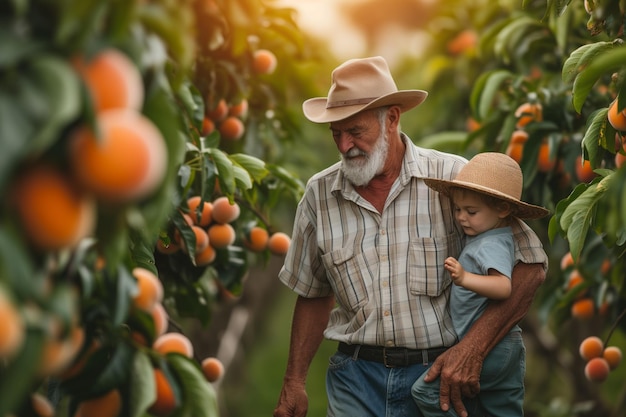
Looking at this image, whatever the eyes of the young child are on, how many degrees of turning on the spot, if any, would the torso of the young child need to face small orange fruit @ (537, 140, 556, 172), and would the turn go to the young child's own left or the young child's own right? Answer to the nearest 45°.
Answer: approximately 90° to the young child's own right

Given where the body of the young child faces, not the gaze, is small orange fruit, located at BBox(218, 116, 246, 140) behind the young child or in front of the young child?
in front

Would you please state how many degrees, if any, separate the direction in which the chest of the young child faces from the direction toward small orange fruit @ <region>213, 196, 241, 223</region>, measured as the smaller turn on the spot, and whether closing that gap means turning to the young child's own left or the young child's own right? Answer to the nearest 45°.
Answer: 0° — they already face it

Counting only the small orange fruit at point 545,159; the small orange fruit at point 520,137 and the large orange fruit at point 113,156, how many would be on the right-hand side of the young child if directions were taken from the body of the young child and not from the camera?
2

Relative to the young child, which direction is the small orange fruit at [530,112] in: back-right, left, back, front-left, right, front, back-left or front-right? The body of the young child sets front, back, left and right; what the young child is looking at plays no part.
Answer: right

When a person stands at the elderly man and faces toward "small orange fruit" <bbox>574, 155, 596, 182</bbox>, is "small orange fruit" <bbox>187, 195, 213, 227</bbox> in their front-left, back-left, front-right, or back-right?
back-left

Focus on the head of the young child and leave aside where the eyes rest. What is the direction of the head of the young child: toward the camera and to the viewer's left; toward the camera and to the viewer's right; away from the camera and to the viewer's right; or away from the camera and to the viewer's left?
toward the camera and to the viewer's left

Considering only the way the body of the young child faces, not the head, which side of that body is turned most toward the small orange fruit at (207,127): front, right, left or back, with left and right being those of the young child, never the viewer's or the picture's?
front

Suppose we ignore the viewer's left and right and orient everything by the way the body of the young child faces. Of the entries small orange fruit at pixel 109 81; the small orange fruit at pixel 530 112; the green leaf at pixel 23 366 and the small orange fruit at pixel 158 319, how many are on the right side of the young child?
1

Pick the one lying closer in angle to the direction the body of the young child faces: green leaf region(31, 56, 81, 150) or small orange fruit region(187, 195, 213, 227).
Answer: the small orange fruit

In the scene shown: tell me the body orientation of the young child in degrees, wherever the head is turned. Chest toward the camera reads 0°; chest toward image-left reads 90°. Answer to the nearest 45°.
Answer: approximately 90°

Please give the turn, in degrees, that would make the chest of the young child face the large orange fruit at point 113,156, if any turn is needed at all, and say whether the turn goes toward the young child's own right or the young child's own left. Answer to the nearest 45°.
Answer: approximately 90° to the young child's own left
